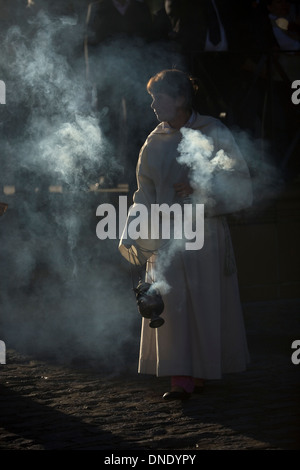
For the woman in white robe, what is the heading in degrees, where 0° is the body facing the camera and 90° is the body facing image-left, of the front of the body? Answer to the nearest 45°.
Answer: approximately 45°

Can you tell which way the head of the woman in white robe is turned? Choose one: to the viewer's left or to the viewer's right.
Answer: to the viewer's left
